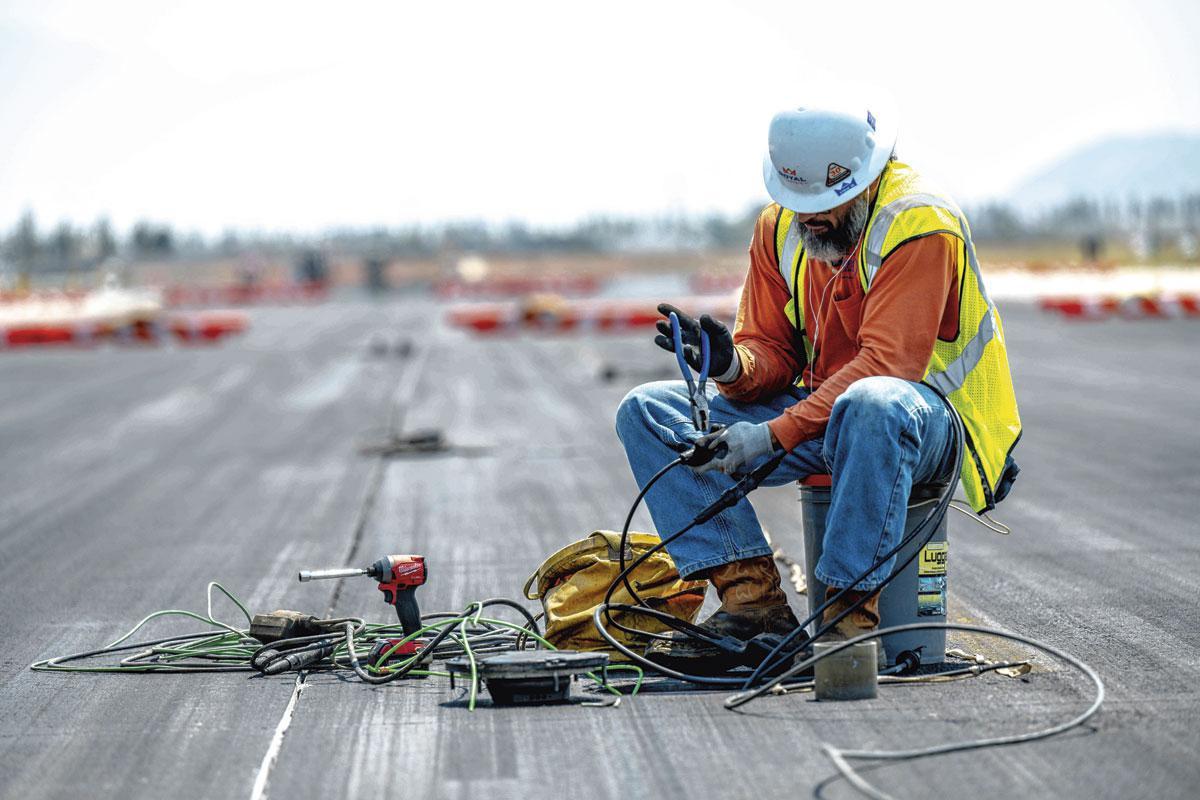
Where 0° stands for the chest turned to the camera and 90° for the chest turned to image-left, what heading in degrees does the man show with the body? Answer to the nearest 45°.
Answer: approximately 45°

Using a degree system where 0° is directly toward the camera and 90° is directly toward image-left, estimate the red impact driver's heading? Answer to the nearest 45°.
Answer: approximately 90°

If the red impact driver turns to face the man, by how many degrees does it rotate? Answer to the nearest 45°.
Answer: approximately 180°

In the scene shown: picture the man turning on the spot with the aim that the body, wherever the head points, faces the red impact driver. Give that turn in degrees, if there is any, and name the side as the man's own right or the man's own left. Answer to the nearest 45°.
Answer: approximately 45° to the man's own right

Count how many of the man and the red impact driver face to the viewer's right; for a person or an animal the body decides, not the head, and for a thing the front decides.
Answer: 0

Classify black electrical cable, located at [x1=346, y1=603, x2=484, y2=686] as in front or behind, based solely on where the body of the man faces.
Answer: in front

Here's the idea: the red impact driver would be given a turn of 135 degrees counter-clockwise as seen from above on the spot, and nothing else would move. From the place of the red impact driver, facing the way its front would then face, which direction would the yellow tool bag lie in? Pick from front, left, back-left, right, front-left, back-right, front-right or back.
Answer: front-left

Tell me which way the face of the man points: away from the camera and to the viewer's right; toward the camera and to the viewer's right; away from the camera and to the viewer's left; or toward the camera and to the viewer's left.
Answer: toward the camera and to the viewer's left
